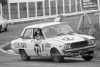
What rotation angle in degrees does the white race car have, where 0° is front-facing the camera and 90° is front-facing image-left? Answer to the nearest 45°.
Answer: approximately 315°
